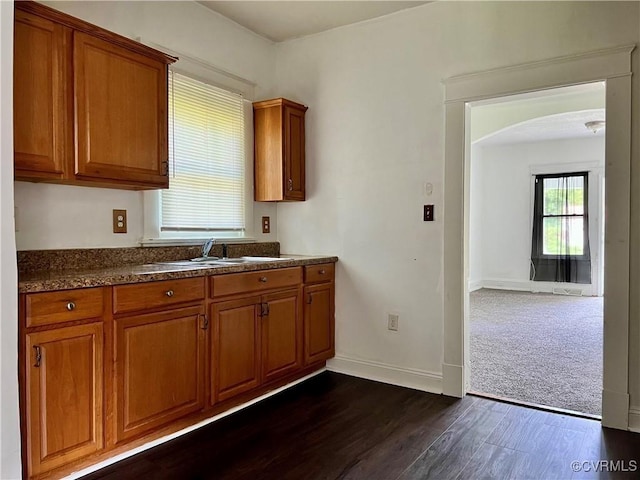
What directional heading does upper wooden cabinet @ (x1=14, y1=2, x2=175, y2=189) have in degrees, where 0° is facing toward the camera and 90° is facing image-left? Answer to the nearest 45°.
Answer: approximately 315°

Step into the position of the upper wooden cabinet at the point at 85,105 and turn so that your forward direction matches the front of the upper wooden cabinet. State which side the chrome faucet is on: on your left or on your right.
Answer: on your left

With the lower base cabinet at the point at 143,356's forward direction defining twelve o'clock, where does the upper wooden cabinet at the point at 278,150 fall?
The upper wooden cabinet is roughly at 9 o'clock from the lower base cabinet.

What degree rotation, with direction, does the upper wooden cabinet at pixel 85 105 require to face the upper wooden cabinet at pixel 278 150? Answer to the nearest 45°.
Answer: approximately 90° to its left

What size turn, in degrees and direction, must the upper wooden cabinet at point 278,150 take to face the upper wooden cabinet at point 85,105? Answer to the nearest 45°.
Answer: approximately 90° to its right
